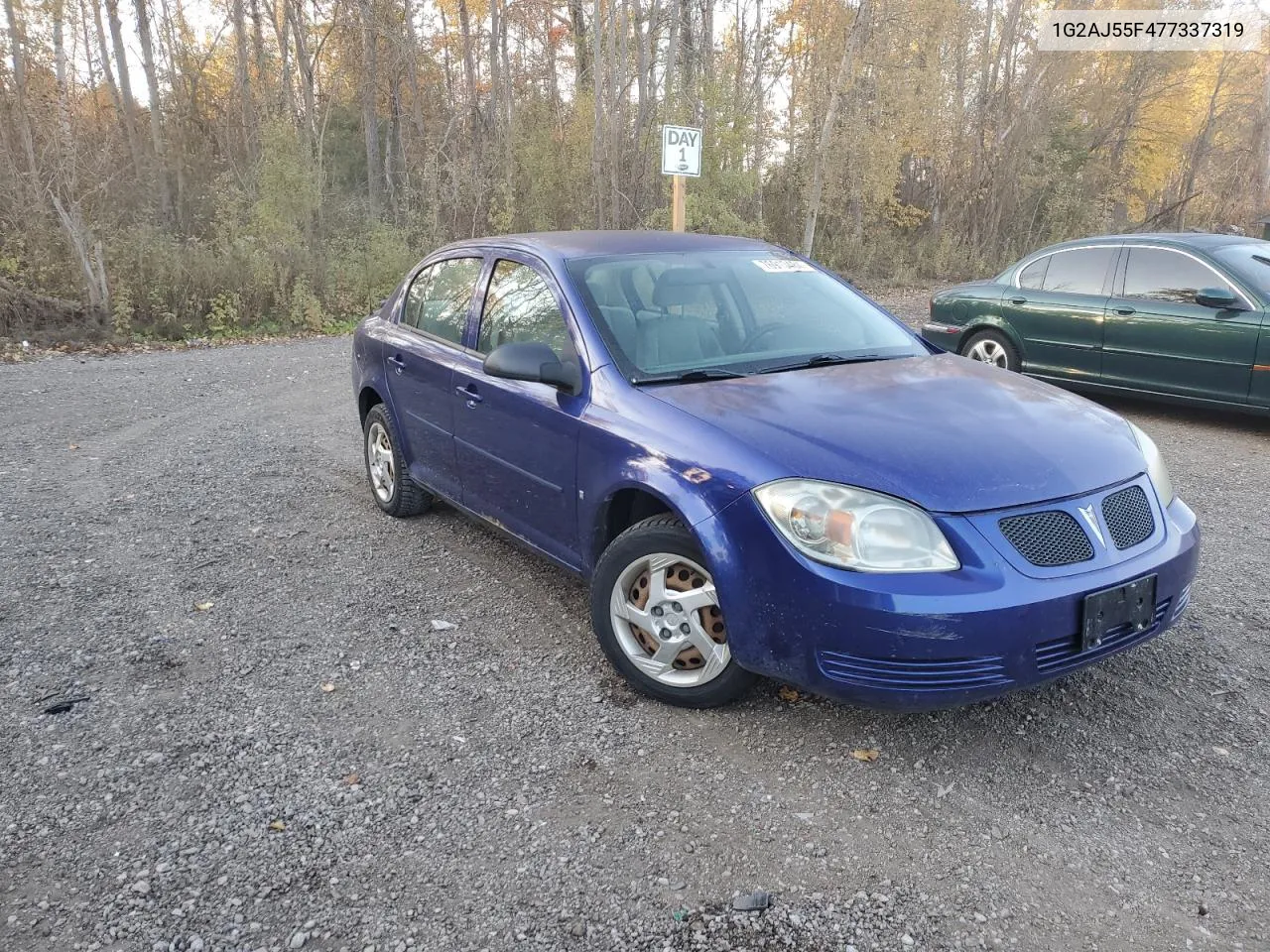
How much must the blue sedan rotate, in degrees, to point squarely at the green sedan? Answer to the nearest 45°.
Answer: approximately 90° to its left

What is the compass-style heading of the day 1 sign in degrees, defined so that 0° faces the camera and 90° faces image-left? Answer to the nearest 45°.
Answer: approximately 0°

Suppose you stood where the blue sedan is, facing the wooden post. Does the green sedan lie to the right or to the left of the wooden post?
right

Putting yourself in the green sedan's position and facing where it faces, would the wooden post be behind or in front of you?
behind

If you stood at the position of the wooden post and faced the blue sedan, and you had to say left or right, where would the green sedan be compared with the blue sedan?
left

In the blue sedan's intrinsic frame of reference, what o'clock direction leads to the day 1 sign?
The day 1 sign is roughly at 7 o'clock from the blue sedan.

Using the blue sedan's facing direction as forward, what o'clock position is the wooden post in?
The wooden post is roughly at 7 o'clock from the blue sedan.

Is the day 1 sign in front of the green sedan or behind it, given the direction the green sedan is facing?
behind

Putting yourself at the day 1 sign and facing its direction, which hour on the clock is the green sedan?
The green sedan is roughly at 10 o'clock from the day 1 sign.
